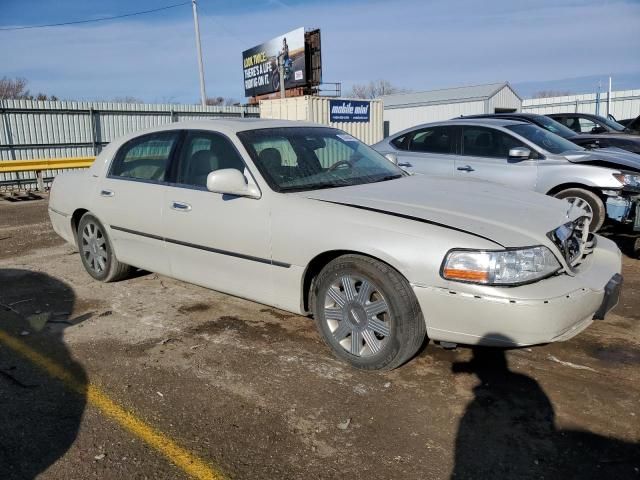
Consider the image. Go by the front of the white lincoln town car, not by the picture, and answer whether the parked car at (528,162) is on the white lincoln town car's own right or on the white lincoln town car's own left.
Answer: on the white lincoln town car's own left

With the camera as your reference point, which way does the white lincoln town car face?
facing the viewer and to the right of the viewer

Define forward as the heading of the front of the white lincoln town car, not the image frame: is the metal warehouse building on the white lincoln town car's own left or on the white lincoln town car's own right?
on the white lincoln town car's own left

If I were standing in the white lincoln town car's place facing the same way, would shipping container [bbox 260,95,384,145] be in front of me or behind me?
behind

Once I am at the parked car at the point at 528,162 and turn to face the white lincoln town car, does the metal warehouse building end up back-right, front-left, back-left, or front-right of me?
back-right

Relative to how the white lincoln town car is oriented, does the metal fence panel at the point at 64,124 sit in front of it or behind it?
behind

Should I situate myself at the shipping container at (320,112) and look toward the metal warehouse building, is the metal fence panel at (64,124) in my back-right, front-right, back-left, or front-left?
back-left

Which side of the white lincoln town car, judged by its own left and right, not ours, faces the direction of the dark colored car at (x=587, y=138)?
left
